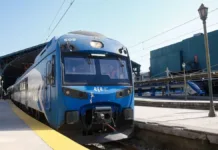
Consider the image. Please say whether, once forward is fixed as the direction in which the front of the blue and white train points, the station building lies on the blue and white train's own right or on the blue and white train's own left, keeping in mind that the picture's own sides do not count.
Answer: on the blue and white train's own left

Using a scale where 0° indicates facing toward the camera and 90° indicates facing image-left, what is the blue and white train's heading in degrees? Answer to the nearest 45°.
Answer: approximately 315°
